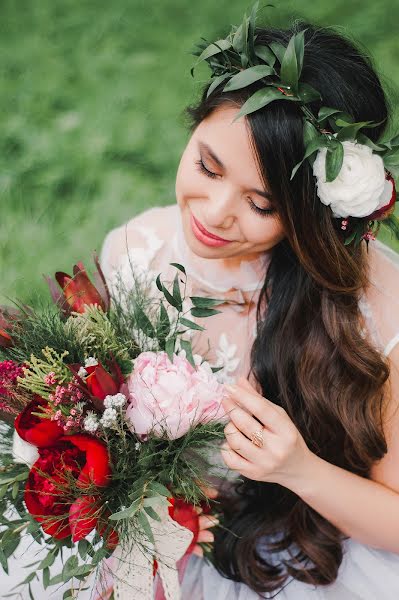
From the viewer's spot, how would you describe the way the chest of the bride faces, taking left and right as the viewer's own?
facing the viewer and to the left of the viewer

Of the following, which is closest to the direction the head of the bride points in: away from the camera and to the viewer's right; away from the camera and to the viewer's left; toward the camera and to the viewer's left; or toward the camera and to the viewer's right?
toward the camera and to the viewer's left
